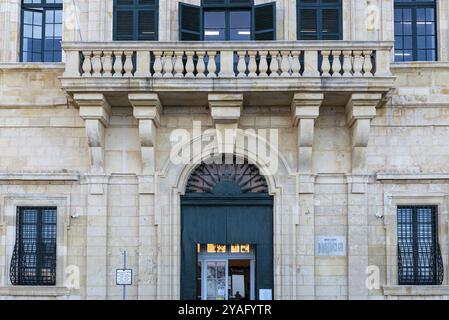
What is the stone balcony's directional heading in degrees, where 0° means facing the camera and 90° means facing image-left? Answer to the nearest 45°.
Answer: approximately 0°

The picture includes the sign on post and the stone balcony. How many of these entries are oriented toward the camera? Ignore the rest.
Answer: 2

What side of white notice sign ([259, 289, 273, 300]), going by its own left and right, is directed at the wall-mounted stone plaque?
left
